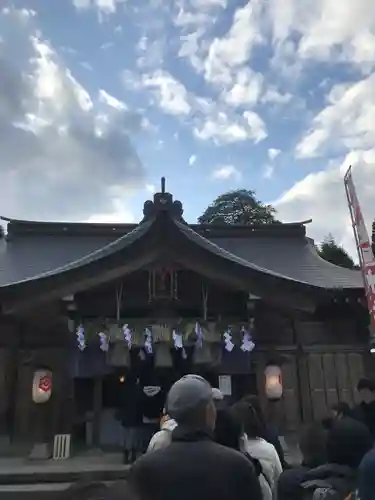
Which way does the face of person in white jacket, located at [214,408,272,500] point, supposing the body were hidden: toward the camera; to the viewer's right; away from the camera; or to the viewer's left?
away from the camera

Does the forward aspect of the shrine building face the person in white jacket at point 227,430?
yes

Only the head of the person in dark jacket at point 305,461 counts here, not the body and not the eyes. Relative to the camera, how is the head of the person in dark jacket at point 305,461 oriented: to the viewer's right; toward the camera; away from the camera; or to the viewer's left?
away from the camera

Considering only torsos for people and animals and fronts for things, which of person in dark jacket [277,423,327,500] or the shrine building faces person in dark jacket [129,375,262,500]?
the shrine building

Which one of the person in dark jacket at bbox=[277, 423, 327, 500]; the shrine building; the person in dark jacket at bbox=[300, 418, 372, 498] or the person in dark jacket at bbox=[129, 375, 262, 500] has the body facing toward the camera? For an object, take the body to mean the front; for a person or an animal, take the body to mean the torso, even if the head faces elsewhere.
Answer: the shrine building

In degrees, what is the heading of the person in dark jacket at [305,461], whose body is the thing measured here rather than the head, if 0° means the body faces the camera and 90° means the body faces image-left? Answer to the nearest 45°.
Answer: approximately 180°

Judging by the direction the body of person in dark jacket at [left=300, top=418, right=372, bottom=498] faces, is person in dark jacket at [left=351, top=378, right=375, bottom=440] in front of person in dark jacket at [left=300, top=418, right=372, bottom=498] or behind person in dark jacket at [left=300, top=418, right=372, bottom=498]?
in front

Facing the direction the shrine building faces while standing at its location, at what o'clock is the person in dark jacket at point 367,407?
The person in dark jacket is roughly at 11 o'clock from the shrine building.

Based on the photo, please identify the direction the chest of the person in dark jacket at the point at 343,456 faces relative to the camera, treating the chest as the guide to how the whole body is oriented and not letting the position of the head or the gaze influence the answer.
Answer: away from the camera

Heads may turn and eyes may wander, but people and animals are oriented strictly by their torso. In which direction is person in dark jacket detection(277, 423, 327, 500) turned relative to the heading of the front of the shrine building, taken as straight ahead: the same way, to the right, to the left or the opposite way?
the opposite way

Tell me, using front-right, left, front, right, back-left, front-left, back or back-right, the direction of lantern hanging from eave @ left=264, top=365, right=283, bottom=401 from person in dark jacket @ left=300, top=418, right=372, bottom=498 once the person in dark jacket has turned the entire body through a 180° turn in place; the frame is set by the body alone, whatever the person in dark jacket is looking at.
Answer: back

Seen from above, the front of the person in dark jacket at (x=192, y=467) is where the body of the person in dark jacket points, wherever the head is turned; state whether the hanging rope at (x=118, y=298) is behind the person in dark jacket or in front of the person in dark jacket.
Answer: in front

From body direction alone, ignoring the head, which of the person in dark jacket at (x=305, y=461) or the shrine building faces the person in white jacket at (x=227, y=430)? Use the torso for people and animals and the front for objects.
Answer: the shrine building

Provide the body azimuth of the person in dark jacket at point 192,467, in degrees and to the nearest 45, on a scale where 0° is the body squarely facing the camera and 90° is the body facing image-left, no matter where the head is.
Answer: approximately 180°
